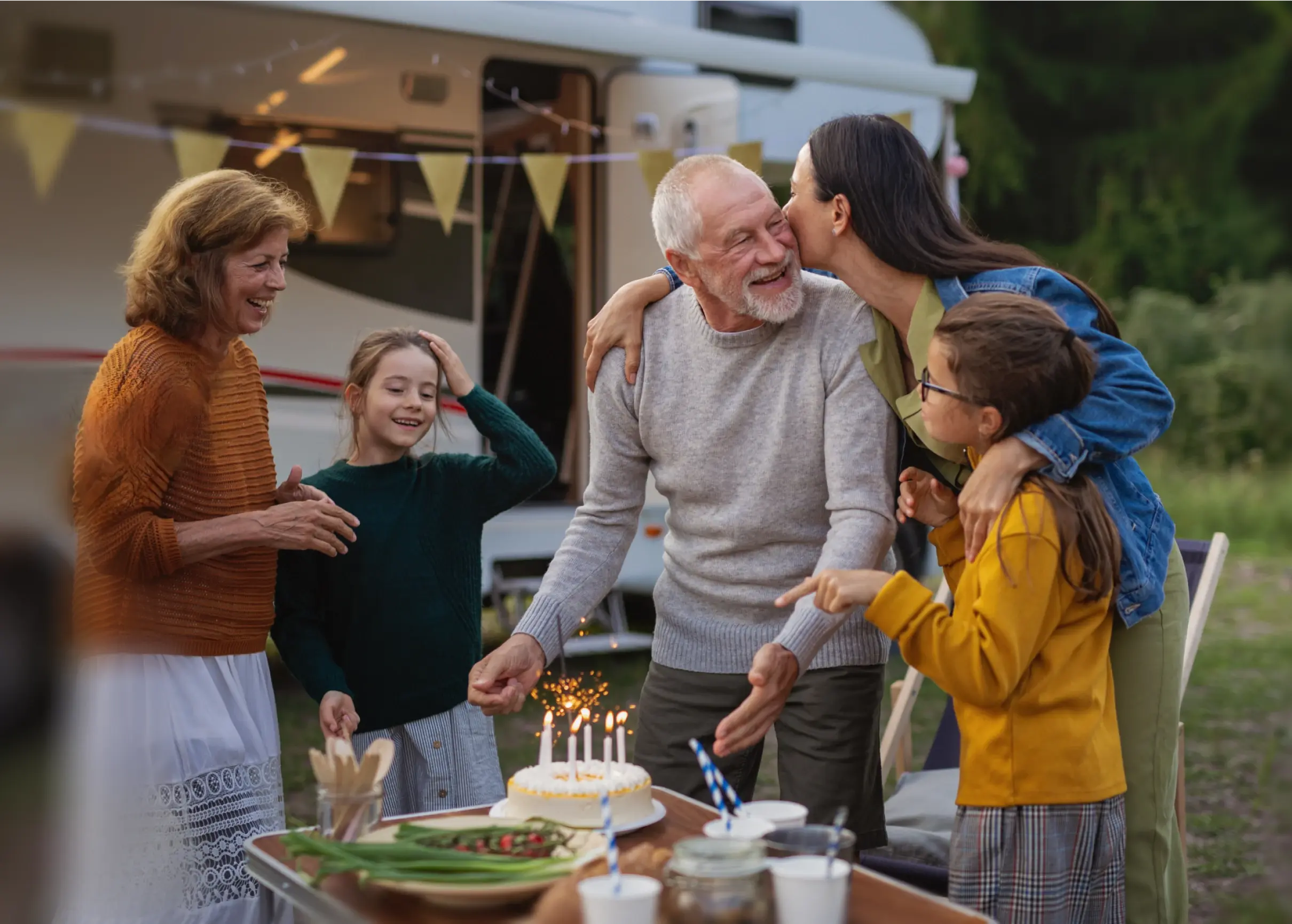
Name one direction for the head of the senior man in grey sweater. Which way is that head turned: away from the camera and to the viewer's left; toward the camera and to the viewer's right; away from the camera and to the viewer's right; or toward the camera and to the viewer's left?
toward the camera and to the viewer's right

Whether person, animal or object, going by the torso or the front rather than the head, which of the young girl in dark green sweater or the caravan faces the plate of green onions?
the young girl in dark green sweater

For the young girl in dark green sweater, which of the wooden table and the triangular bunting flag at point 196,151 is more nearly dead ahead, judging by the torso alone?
the wooden table

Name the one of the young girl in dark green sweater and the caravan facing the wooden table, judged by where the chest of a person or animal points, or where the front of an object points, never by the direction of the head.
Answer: the young girl in dark green sweater

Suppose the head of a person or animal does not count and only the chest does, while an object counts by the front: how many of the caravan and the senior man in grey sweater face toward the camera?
1

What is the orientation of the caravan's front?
to the viewer's right

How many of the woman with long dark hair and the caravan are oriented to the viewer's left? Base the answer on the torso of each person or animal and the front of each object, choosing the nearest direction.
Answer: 1

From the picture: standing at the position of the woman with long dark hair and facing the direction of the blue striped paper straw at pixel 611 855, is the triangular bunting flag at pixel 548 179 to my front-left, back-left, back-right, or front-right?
back-right

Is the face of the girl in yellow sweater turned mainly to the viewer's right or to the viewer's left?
to the viewer's left

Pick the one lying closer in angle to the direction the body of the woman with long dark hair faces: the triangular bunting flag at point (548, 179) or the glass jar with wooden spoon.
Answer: the glass jar with wooden spoon

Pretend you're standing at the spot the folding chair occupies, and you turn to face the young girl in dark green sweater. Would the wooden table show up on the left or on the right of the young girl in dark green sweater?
left

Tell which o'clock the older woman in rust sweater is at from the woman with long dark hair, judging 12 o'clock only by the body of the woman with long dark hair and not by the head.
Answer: The older woman in rust sweater is roughly at 12 o'clock from the woman with long dark hair.

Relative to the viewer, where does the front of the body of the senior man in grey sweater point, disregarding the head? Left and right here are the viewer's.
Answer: facing the viewer

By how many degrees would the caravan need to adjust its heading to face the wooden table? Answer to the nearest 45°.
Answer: approximately 90° to its right

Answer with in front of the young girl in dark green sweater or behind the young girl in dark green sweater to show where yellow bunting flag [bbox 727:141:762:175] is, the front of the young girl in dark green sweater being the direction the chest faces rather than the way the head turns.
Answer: behind

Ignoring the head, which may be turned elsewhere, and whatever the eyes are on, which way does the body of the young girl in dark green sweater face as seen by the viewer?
toward the camera

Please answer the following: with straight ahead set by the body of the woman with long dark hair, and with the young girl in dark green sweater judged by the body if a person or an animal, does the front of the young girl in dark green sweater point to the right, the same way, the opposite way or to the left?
to the left

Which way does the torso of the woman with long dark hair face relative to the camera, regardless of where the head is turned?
to the viewer's left

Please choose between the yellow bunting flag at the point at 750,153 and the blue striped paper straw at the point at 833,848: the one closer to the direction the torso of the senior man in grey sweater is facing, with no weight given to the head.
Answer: the blue striped paper straw

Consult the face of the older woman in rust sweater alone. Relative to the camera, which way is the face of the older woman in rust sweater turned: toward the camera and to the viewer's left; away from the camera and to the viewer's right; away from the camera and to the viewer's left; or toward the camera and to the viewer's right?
toward the camera and to the viewer's right
